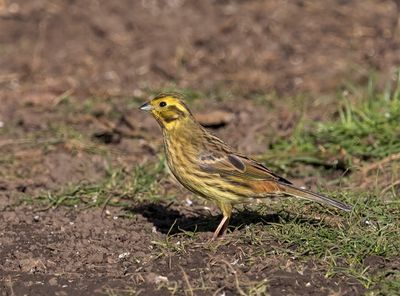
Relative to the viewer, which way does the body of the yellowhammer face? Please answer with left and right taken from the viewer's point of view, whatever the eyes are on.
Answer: facing to the left of the viewer
